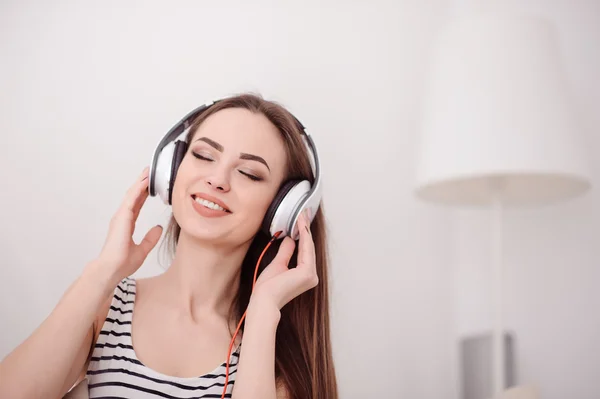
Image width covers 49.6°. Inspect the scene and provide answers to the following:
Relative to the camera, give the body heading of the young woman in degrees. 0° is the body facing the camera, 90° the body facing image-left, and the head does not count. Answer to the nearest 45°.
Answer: approximately 0°
